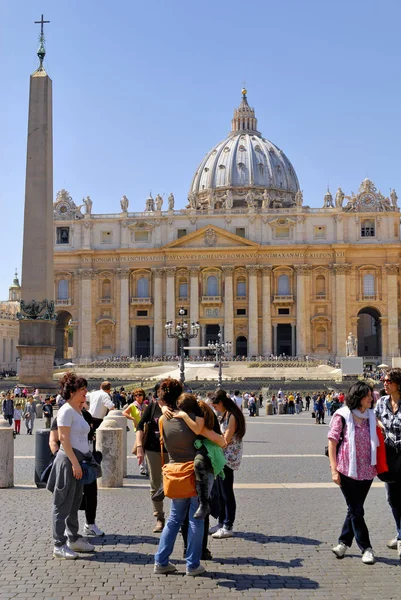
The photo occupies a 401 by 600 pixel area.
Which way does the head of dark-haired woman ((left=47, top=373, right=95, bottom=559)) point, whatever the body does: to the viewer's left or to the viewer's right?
to the viewer's right

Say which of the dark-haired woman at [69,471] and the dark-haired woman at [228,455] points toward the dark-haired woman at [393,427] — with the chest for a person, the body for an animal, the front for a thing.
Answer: the dark-haired woman at [69,471]

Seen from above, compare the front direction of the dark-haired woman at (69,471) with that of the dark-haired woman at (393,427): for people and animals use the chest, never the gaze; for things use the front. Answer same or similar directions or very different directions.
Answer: very different directions

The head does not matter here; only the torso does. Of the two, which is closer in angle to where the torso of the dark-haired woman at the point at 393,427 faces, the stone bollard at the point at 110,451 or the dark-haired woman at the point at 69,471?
the dark-haired woman

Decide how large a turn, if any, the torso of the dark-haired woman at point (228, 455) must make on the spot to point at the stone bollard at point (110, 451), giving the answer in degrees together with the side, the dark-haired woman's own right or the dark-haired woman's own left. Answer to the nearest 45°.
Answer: approximately 45° to the dark-haired woman's own right

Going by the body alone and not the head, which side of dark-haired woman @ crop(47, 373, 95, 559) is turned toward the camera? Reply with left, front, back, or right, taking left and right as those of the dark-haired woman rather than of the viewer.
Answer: right

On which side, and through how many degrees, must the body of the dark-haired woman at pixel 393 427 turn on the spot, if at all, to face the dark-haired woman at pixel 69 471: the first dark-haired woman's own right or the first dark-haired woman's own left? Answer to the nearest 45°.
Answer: approximately 45° to the first dark-haired woman's own right

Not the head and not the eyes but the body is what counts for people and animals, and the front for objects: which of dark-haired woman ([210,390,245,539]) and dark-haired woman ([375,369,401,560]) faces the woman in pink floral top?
dark-haired woman ([375,369,401,560])
